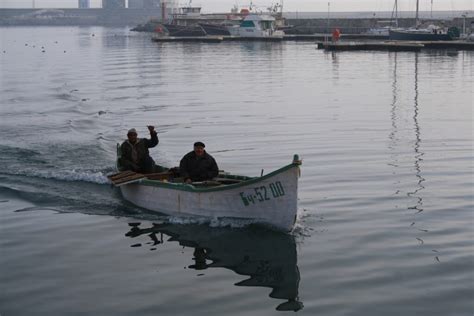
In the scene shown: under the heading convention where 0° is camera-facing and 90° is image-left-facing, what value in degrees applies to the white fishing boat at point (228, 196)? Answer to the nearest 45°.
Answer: approximately 315°

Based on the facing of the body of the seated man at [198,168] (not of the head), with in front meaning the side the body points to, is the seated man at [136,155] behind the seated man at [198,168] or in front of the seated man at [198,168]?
behind
